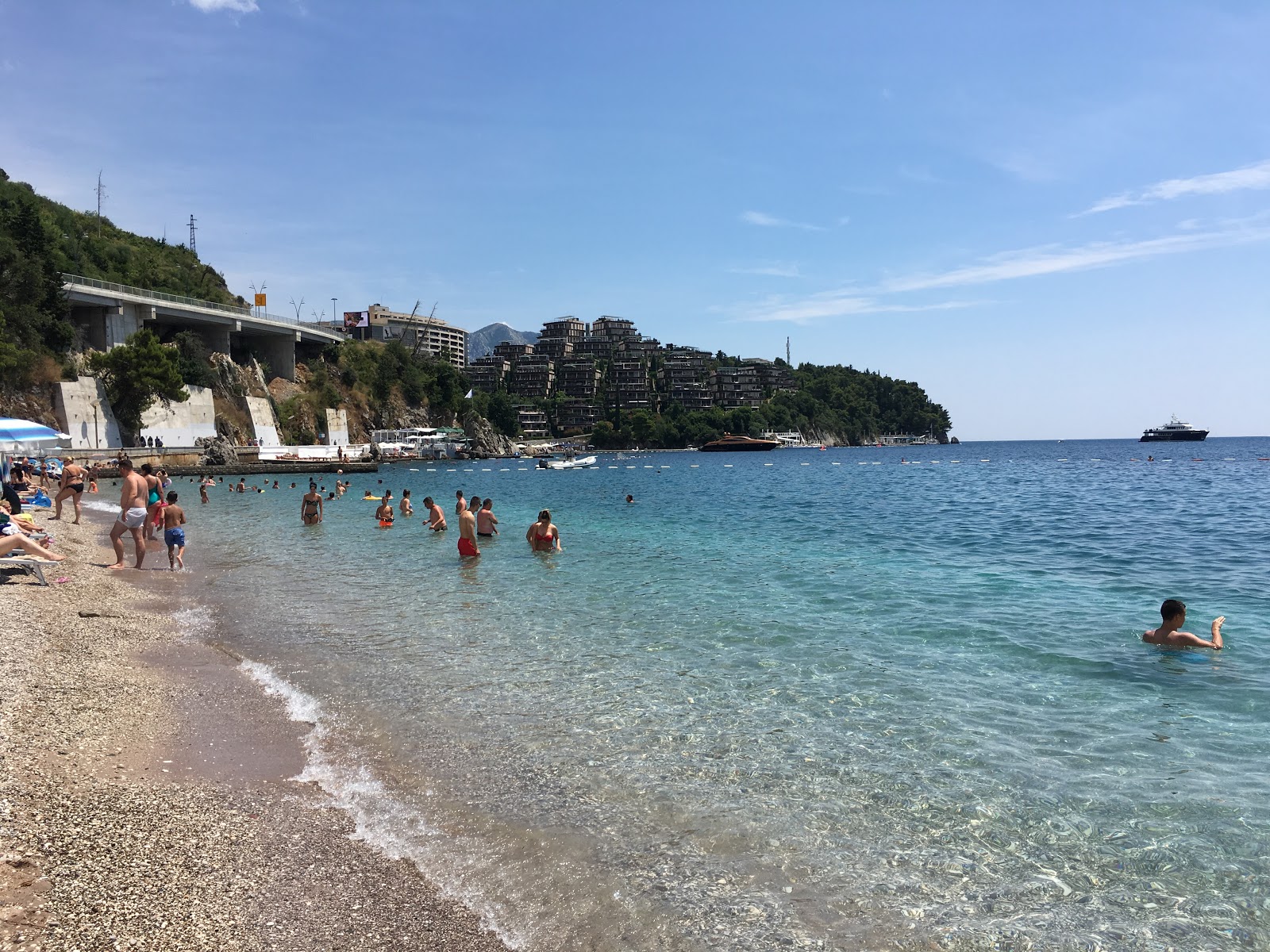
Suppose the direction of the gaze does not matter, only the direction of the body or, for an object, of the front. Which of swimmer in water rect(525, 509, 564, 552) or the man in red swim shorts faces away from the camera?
the man in red swim shorts

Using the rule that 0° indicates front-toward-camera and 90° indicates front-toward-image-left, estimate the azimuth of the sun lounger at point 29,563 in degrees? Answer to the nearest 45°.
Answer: approximately 270°

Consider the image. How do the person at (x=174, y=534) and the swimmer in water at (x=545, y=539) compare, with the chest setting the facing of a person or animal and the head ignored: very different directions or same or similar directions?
very different directions

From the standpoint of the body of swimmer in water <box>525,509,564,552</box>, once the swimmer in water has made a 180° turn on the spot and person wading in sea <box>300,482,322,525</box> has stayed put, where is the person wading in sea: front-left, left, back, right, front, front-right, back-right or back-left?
front-left

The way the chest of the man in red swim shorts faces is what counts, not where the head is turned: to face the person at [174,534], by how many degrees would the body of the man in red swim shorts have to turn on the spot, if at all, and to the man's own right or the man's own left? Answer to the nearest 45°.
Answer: approximately 90° to the man's own left

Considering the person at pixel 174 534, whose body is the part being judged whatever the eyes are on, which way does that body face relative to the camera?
away from the camera

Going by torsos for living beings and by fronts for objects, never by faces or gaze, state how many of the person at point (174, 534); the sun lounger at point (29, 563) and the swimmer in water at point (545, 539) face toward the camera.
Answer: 1

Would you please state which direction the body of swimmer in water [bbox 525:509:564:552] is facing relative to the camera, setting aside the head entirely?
toward the camera

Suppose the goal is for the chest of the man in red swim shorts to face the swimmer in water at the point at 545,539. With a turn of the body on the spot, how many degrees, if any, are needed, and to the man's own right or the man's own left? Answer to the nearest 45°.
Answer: approximately 45° to the man's own right

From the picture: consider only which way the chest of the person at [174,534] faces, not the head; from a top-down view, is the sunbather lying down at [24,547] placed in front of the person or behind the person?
behind

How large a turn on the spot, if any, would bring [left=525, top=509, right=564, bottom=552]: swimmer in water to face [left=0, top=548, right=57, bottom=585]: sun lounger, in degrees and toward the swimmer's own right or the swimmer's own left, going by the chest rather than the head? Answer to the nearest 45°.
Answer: approximately 45° to the swimmer's own right
